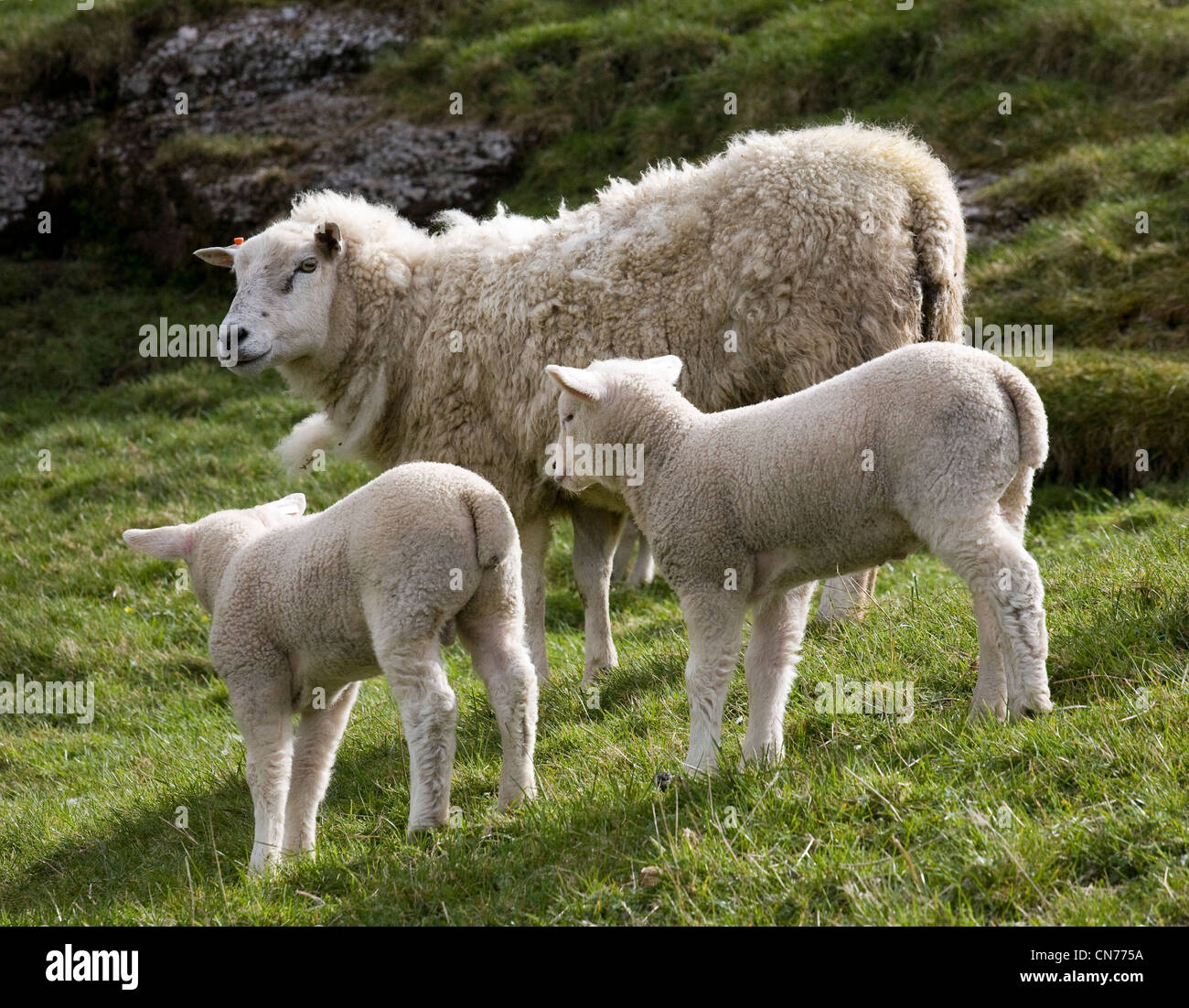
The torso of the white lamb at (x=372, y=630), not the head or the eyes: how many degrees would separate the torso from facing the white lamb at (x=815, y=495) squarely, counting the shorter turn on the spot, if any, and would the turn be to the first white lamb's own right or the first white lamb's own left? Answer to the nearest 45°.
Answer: approximately 135° to the first white lamb's own right

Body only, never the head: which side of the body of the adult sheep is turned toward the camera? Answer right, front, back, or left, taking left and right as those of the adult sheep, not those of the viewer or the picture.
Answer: left

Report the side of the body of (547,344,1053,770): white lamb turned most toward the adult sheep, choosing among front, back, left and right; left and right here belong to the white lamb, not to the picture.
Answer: right

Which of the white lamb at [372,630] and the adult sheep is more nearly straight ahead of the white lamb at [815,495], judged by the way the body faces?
the white lamb

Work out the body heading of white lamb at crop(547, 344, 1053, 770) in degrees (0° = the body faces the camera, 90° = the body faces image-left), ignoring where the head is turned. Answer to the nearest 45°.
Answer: approximately 90°

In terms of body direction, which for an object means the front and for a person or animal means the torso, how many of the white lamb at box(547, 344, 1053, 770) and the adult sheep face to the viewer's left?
2

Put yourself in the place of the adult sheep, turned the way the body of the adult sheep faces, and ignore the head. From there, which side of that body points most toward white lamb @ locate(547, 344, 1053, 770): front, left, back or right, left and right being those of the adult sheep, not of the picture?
left

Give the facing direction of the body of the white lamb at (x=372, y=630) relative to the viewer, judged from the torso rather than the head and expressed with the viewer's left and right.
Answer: facing away from the viewer and to the left of the viewer

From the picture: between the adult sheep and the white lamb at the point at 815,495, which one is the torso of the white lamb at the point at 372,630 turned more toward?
the adult sheep
